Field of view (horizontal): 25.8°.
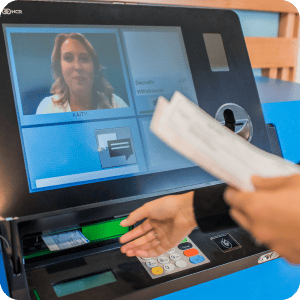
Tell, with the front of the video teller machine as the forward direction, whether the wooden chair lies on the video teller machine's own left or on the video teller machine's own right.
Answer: on the video teller machine's own left

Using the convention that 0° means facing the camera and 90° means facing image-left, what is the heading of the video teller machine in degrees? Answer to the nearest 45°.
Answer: approximately 315°
